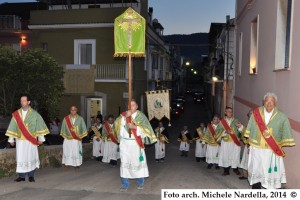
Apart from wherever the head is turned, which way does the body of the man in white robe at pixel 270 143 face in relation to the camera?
toward the camera

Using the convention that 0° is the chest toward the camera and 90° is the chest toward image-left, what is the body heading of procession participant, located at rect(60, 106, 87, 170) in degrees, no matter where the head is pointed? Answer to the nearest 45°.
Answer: approximately 0°

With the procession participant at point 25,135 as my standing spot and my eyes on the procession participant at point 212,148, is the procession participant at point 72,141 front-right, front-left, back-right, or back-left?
front-left

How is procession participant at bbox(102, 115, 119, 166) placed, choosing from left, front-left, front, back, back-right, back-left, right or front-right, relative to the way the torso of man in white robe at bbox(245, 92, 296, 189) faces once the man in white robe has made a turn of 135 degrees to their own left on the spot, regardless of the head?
left

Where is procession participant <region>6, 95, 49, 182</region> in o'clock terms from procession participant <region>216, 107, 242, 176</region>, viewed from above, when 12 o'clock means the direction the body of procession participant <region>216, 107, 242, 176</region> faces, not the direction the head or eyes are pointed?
procession participant <region>6, 95, 49, 182</region> is roughly at 2 o'clock from procession participant <region>216, 107, 242, 176</region>.

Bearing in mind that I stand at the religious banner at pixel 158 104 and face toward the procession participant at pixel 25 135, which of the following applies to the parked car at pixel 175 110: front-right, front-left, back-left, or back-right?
back-right

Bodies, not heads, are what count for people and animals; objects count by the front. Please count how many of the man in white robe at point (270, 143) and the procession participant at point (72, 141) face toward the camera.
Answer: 2

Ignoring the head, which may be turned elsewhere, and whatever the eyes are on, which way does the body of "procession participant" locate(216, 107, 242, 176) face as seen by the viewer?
toward the camera

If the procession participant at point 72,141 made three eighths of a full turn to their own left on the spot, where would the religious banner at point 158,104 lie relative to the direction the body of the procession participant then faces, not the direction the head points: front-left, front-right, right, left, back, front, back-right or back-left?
front

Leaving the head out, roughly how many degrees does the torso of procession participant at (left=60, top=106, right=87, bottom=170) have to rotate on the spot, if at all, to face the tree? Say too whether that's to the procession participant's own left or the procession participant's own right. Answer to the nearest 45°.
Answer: approximately 180°

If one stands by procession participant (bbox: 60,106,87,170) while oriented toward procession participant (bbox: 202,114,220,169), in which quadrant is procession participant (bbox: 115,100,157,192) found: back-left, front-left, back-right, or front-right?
front-right

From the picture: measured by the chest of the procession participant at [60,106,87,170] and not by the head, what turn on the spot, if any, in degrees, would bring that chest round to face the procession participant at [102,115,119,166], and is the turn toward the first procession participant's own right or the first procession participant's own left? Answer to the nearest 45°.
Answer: approximately 135° to the first procession participant's own left

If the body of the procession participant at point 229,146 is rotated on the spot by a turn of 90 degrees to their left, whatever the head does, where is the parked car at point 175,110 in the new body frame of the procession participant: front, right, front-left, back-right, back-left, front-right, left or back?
left
